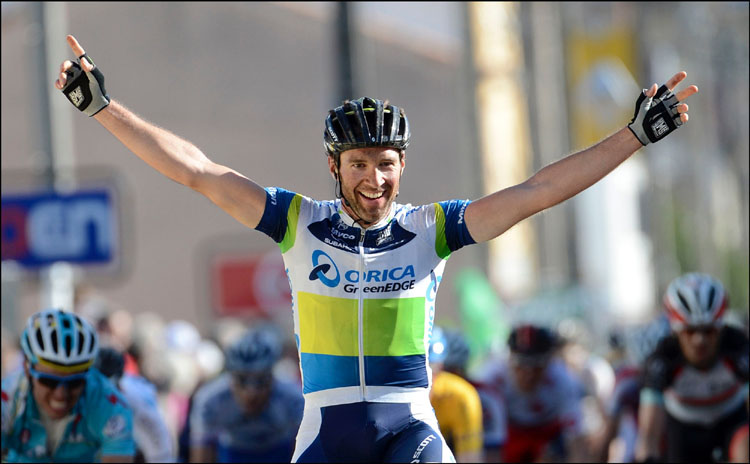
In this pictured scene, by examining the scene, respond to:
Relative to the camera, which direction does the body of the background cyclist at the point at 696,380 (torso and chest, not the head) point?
toward the camera

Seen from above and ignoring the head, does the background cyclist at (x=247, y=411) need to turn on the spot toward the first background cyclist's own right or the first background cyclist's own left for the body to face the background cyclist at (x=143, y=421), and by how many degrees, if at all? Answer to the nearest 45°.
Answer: approximately 45° to the first background cyclist's own right

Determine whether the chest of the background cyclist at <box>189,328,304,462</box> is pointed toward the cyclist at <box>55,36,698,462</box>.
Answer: yes

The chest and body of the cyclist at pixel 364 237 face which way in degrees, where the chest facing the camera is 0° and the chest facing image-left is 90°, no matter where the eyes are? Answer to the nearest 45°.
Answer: approximately 0°

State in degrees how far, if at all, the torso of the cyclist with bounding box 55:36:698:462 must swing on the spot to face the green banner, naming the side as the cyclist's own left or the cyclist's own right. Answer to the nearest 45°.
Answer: approximately 180°

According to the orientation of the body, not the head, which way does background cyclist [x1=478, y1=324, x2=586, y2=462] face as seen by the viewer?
toward the camera

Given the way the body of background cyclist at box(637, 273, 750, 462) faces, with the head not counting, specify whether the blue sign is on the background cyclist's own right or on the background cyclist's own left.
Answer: on the background cyclist's own right

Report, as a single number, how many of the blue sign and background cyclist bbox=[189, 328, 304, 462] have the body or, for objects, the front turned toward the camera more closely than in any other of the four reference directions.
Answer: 2
